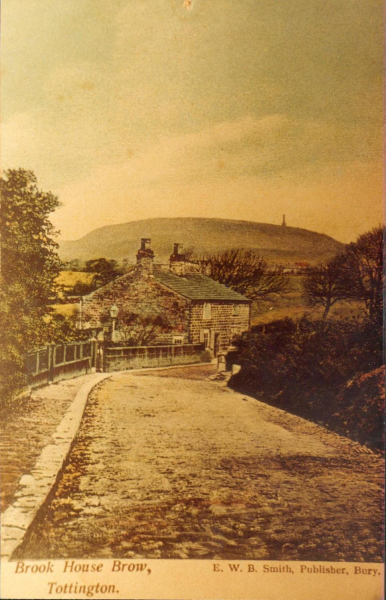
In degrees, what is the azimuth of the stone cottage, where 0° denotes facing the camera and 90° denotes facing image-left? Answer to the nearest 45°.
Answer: approximately 315°

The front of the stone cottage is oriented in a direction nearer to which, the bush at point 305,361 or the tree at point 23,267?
the bush
